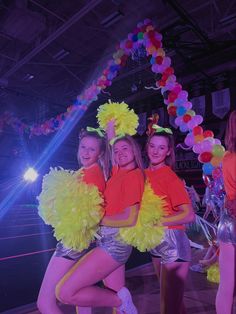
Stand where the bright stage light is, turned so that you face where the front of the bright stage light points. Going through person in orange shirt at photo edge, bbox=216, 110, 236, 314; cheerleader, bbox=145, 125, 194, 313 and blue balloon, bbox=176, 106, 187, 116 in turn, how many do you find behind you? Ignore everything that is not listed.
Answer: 0

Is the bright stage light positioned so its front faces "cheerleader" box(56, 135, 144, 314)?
yes

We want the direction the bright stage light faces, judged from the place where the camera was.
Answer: facing the viewer

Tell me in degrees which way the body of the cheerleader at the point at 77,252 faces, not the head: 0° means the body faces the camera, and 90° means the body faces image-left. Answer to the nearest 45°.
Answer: approximately 45°

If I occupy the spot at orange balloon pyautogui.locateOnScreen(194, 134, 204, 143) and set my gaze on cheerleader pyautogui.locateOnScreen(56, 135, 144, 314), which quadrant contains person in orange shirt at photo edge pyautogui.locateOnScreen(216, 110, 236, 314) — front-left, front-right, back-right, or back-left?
front-left

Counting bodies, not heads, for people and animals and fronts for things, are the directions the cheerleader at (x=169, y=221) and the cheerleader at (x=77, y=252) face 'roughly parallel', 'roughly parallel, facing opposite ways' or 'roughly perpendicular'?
roughly parallel

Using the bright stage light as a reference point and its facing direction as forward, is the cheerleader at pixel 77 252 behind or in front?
in front

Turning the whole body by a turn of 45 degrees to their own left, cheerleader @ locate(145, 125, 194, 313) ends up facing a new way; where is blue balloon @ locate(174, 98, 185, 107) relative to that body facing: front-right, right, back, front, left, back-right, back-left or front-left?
back

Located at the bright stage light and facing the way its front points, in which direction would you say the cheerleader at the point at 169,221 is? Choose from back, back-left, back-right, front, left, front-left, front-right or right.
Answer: front

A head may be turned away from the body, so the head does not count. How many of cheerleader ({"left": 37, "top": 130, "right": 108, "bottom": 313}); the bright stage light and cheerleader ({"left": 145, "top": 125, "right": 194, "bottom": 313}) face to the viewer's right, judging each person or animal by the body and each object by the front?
0

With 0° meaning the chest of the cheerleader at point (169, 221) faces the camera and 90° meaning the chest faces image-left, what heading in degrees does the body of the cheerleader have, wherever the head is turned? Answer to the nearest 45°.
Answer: approximately 45°

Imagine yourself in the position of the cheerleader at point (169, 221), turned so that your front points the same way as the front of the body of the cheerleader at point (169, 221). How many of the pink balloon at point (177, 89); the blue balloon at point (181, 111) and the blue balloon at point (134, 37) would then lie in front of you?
0

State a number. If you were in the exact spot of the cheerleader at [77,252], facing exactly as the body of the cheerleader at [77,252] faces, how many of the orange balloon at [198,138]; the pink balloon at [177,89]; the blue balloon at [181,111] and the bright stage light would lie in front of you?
0
